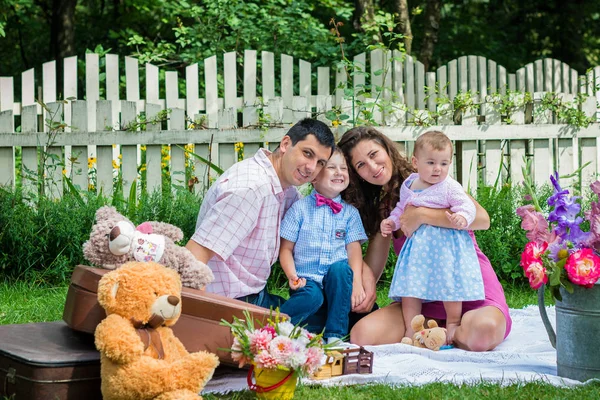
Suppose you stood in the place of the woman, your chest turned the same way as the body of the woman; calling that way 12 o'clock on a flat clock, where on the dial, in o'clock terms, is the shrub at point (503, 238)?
The shrub is roughly at 7 o'clock from the woman.

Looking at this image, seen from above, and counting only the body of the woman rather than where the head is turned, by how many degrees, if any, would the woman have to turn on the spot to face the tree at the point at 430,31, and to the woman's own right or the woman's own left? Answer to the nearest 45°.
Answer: approximately 180°

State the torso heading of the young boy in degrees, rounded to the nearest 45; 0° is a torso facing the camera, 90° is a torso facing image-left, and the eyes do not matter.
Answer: approximately 0°

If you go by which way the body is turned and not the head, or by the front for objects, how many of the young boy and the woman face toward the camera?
2

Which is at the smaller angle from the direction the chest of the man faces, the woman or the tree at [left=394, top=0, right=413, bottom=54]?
the woman

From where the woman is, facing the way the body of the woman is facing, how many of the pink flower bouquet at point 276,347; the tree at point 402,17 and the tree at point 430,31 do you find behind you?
2

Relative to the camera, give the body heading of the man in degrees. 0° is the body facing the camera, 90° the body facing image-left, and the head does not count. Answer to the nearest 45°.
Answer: approximately 315°

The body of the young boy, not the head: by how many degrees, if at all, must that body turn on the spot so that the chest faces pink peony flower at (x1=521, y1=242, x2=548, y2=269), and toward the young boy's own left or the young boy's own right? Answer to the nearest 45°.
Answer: approximately 45° to the young boy's own left

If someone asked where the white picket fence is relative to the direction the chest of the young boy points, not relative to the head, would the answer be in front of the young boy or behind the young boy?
behind

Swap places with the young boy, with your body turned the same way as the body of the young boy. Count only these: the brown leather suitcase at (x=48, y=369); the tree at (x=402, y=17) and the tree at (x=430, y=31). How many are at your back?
2
